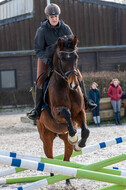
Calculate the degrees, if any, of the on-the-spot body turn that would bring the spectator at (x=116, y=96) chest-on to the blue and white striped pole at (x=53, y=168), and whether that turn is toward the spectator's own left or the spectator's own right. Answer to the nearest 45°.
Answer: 0° — they already face it

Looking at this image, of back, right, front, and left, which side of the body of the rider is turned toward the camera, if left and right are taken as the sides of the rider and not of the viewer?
front

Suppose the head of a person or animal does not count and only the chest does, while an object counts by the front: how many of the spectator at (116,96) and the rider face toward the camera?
2

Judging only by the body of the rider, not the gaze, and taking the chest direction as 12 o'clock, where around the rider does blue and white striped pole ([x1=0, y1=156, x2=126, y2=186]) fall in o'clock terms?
The blue and white striped pole is roughly at 12 o'clock from the rider.

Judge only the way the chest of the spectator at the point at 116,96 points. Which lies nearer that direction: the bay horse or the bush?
the bay horse

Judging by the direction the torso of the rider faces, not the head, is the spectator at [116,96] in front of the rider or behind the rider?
behind

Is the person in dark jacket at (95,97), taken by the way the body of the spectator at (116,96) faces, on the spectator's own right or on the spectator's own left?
on the spectator's own right

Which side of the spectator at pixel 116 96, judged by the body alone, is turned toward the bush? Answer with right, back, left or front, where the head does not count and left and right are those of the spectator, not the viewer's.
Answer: back

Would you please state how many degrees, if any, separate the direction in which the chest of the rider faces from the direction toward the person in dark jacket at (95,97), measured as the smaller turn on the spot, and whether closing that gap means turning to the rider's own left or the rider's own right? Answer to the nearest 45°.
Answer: approximately 180°

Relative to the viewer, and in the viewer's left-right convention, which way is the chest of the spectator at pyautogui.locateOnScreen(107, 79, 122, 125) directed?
facing the viewer

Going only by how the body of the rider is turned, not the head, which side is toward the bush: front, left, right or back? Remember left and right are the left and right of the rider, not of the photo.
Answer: back
